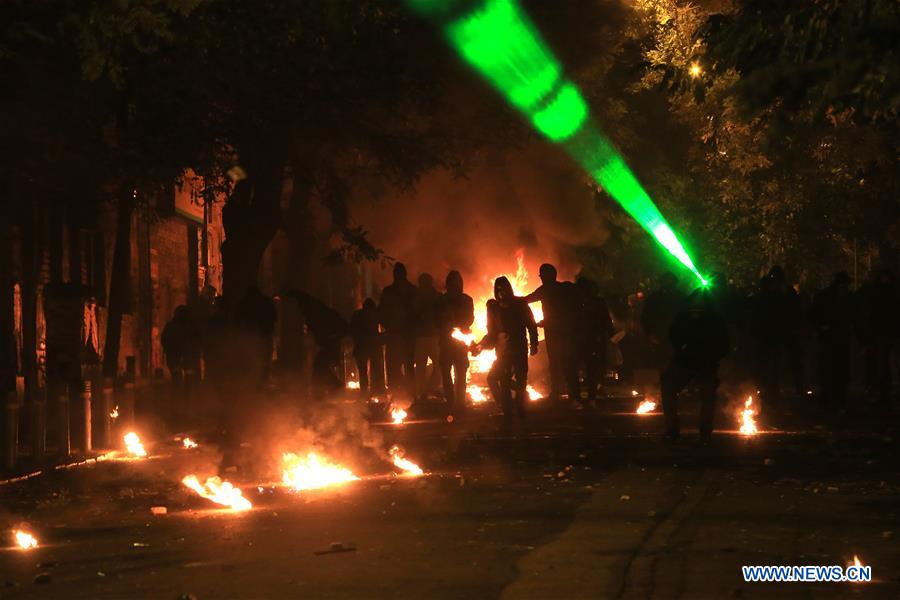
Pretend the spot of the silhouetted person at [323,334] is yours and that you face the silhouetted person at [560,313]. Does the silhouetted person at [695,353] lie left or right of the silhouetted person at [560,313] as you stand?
right
